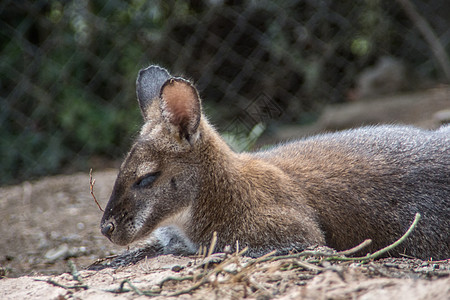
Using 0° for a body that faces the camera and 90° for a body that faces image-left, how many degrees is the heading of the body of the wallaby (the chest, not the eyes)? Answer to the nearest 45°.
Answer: approximately 90°
